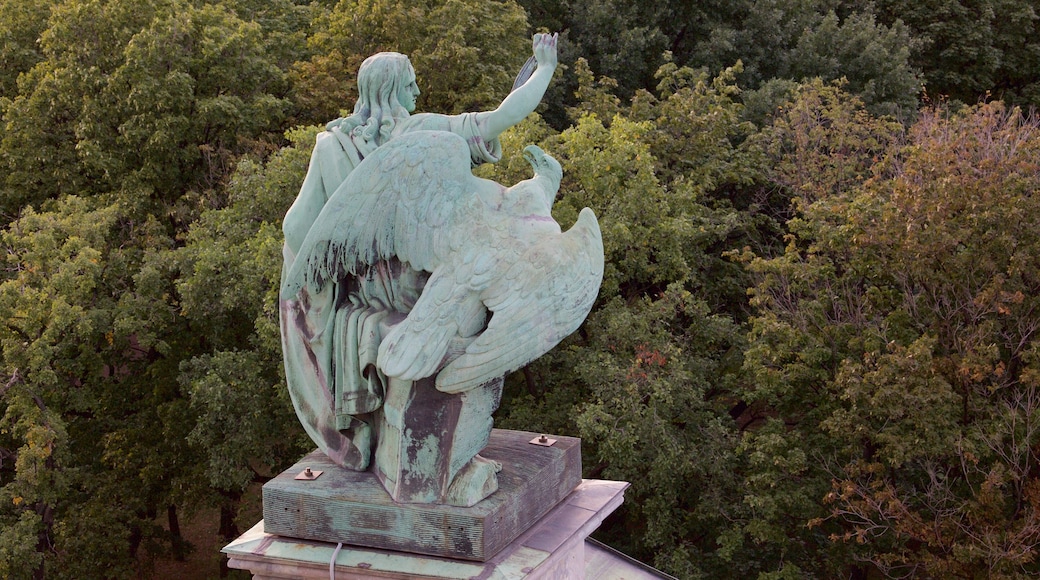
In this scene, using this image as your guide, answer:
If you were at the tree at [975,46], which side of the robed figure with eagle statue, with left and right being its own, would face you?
front

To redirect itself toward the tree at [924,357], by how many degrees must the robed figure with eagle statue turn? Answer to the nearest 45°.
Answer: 0° — it already faces it

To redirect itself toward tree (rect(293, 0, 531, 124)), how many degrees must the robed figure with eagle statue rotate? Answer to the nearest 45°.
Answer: approximately 45° to its left

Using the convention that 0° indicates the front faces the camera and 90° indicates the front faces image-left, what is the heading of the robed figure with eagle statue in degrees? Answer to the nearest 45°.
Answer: approximately 225°

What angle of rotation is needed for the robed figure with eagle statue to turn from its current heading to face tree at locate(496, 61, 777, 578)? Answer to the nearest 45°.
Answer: approximately 45° to its left
